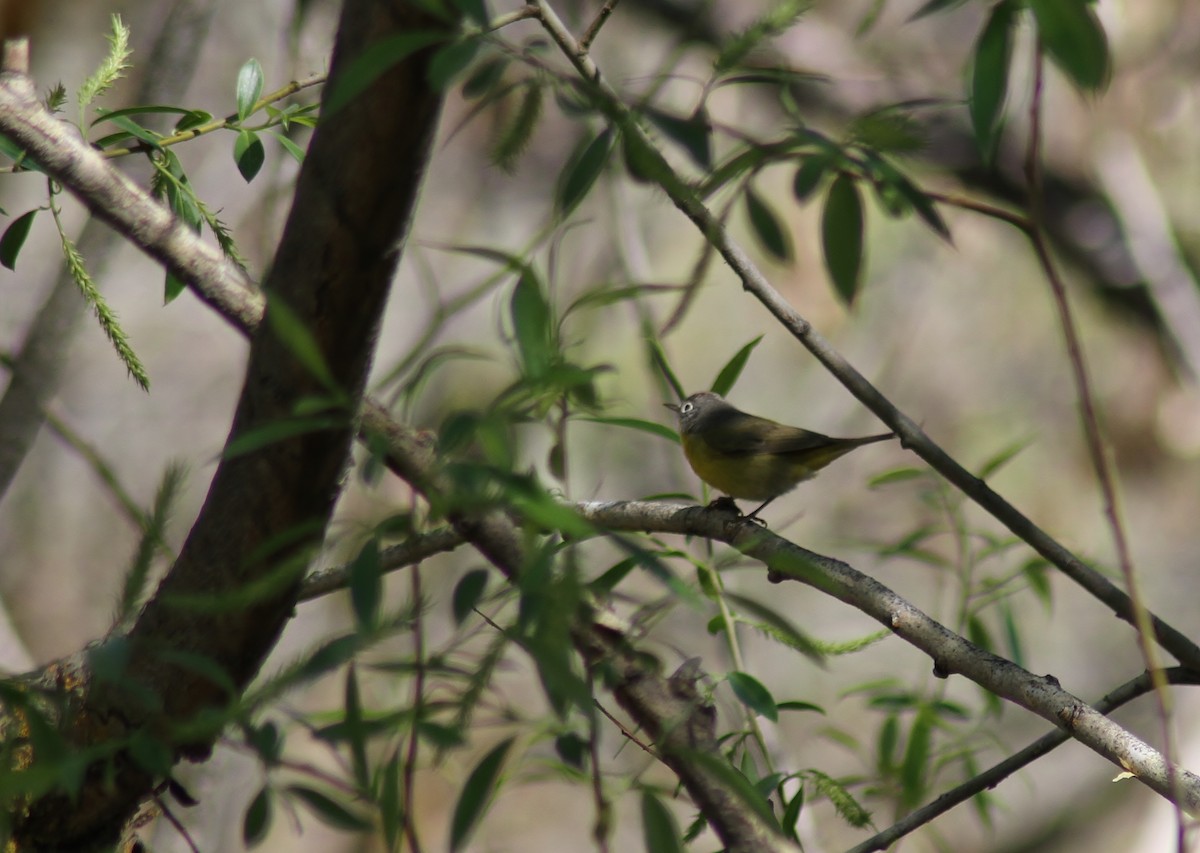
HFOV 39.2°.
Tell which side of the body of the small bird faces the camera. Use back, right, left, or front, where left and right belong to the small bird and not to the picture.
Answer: left

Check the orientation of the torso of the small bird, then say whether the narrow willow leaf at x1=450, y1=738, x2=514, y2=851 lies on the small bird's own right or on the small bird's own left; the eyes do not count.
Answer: on the small bird's own left

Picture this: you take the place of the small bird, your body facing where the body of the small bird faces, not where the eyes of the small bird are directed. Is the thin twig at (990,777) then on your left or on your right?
on your left
